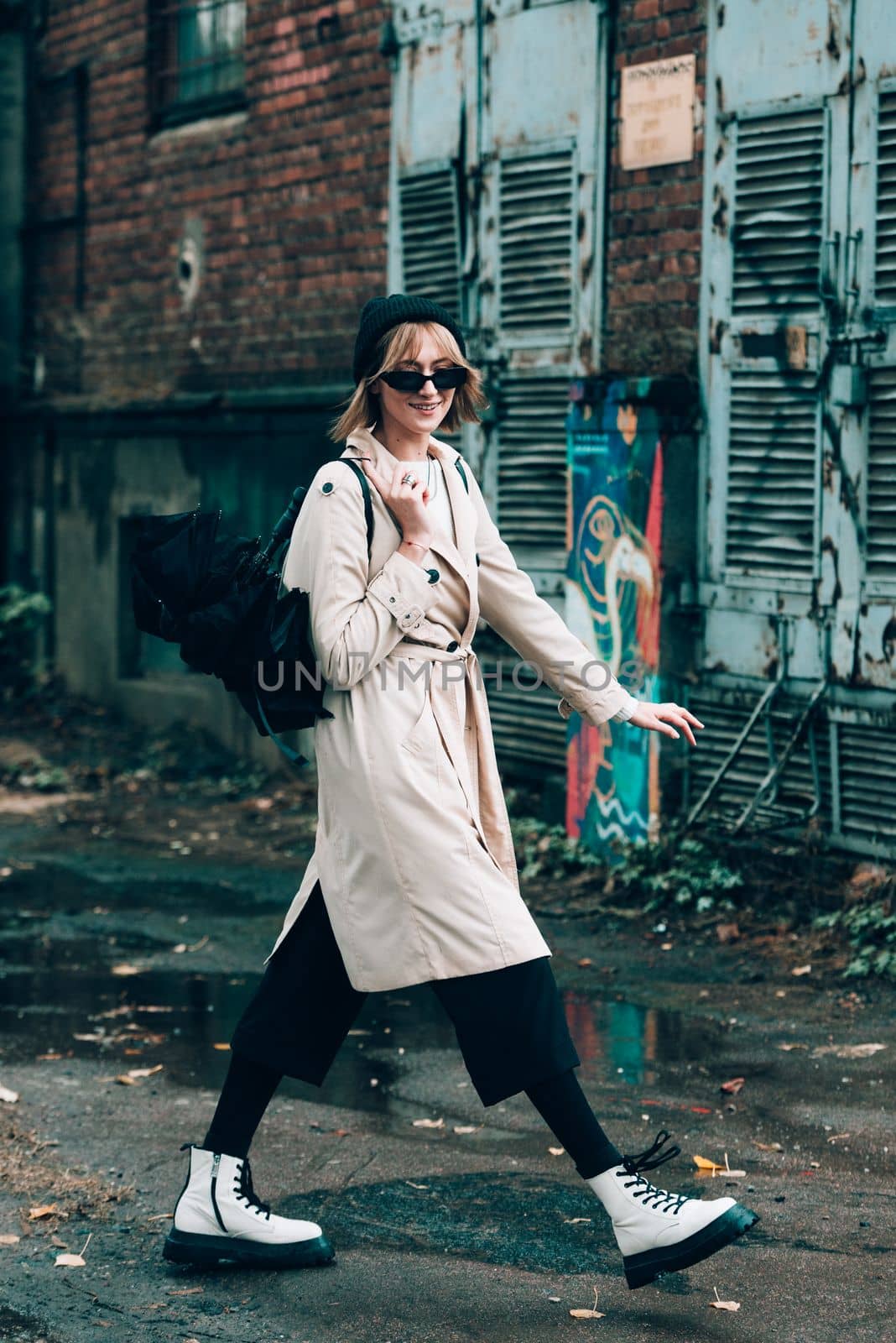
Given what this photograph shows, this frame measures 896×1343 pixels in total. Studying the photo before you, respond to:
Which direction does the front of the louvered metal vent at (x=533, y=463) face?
toward the camera

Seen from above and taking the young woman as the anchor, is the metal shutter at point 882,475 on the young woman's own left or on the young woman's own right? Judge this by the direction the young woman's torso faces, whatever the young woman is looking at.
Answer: on the young woman's own left

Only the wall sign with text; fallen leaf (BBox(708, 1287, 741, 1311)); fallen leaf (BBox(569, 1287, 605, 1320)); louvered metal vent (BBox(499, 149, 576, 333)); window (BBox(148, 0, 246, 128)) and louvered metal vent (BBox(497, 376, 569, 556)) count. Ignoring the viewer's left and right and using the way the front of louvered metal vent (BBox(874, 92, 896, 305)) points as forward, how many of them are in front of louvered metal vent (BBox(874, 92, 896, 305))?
2

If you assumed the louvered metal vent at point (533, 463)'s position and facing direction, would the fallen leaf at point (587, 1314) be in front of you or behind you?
in front

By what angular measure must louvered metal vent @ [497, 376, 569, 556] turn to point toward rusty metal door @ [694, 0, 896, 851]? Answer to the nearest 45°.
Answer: approximately 45° to its left

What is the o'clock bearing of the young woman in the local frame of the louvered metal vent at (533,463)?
The young woman is roughly at 12 o'clock from the louvered metal vent.

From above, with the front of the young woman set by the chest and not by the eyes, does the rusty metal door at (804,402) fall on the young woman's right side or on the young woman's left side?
on the young woman's left side

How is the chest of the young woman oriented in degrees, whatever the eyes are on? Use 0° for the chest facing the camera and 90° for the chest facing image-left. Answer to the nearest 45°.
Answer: approximately 315°

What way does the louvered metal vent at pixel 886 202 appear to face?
toward the camera

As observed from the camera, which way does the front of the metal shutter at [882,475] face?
facing the viewer

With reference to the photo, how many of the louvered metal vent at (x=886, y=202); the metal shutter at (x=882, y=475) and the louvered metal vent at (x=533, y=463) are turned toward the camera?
3

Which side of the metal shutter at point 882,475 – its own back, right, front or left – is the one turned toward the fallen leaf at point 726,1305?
front

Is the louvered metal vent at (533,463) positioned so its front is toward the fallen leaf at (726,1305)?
yes

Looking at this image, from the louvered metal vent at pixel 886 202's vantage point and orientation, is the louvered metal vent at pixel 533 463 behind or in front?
behind

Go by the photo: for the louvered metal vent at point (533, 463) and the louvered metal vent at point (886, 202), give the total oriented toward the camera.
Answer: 2
